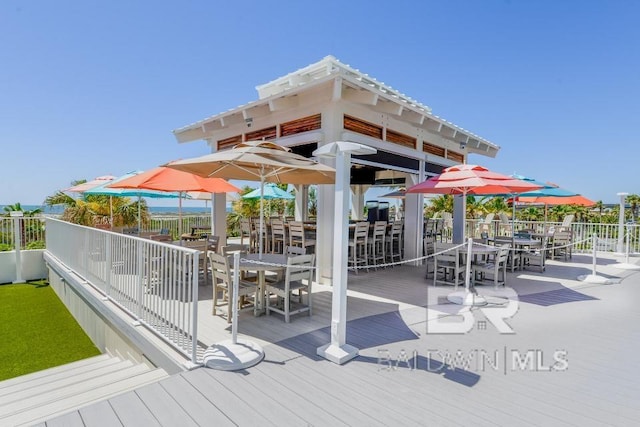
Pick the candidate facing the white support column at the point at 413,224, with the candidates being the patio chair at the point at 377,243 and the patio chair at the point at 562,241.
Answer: the patio chair at the point at 562,241

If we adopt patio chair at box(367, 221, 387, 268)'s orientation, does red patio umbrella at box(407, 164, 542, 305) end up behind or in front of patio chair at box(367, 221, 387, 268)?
behind

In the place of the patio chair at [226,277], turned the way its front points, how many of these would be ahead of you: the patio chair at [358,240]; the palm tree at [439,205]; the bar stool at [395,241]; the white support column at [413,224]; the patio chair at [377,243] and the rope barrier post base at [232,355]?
5

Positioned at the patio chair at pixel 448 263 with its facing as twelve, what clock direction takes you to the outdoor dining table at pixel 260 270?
The outdoor dining table is roughly at 6 o'clock from the patio chair.

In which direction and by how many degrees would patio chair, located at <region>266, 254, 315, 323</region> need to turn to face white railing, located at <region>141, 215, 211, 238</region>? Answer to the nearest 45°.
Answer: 0° — it already faces it

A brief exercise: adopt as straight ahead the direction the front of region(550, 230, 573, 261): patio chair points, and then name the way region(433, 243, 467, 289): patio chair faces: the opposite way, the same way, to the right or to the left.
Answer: the opposite way

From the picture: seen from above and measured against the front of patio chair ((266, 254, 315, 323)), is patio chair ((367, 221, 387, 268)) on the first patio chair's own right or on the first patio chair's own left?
on the first patio chair's own right

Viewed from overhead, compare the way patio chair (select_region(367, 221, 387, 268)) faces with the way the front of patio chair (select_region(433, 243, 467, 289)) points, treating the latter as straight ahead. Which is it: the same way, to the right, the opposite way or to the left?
to the left

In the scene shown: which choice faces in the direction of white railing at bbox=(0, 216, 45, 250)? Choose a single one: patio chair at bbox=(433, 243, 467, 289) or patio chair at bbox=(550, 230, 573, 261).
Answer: patio chair at bbox=(550, 230, 573, 261)

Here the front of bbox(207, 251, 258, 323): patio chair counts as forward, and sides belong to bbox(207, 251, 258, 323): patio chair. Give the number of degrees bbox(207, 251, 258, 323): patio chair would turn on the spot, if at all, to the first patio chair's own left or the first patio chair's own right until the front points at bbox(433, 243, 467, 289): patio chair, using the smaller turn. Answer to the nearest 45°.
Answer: approximately 45° to the first patio chair's own right

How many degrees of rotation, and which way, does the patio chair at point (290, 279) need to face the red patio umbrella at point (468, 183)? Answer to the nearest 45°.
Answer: approximately 135° to its right

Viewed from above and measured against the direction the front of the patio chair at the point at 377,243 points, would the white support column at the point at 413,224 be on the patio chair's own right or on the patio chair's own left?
on the patio chair's own right
